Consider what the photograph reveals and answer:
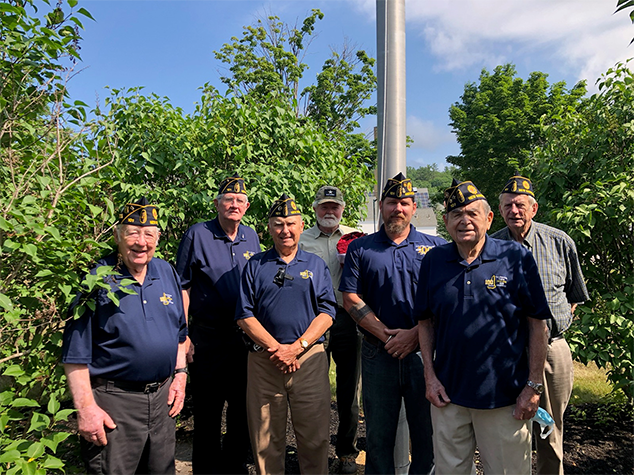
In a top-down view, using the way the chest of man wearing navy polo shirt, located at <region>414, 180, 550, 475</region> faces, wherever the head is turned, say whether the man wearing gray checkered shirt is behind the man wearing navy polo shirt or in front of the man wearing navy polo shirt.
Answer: behind

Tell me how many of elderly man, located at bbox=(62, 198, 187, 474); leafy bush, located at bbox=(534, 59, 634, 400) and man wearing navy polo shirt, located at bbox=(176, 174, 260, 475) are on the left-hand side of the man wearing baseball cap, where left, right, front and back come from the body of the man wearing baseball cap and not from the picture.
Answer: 1

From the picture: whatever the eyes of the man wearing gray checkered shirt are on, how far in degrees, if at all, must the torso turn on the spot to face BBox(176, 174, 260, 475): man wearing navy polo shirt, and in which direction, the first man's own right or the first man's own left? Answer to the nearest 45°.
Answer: approximately 45° to the first man's own right

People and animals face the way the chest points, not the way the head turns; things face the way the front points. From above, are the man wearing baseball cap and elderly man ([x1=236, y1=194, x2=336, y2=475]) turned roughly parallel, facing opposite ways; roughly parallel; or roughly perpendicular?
roughly parallel

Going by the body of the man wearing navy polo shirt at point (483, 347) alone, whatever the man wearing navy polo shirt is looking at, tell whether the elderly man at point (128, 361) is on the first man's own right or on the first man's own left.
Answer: on the first man's own right

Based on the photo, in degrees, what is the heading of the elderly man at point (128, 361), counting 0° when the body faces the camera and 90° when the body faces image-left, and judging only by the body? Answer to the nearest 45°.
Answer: approximately 315°

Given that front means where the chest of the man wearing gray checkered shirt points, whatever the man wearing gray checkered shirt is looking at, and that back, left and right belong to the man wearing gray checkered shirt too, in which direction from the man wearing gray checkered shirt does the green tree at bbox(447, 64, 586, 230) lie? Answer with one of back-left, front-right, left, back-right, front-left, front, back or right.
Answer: back-right

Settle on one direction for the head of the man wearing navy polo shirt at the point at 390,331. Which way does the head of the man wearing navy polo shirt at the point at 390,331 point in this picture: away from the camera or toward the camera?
toward the camera

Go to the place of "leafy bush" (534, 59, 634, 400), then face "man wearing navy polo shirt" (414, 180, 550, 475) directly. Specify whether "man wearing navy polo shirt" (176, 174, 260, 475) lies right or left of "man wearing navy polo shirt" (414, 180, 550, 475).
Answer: right

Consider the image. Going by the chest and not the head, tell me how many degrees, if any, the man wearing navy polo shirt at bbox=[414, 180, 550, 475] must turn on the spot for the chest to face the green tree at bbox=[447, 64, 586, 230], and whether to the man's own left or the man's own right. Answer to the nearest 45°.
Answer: approximately 180°

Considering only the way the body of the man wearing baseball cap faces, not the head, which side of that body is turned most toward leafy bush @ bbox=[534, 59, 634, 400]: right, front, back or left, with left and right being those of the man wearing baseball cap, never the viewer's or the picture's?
left

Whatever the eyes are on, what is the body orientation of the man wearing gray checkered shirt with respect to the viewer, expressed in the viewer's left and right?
facing the viewer and to the left of the viewer

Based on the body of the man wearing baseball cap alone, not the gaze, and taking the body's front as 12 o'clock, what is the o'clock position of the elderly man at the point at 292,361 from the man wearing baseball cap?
The elderly man is roughly at 1 o'clock from the man wearing baseball cap.

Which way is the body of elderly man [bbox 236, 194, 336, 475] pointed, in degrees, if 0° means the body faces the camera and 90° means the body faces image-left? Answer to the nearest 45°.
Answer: approximately 0°

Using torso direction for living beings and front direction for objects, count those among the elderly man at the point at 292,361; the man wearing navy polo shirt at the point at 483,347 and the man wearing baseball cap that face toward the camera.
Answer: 3

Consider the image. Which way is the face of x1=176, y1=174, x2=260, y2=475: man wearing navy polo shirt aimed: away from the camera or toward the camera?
toward the camera

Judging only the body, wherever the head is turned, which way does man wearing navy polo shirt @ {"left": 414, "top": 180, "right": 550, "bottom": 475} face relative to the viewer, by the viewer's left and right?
facing the viewer

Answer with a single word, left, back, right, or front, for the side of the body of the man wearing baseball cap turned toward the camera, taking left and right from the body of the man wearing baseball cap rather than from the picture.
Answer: front
